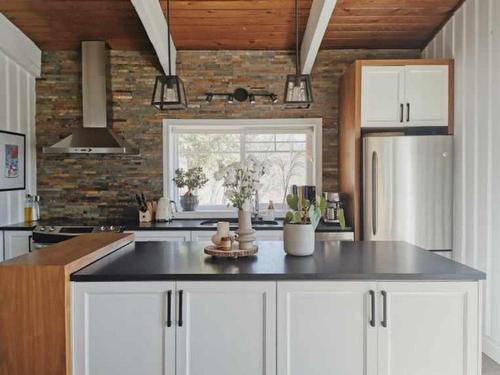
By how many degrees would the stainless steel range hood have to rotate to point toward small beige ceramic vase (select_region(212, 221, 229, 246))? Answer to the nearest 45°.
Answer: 0° — it already faces it

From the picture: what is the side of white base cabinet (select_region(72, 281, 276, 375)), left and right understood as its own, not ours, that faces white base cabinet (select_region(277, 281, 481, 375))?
left

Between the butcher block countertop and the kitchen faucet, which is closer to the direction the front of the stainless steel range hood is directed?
the butcher block countertop
